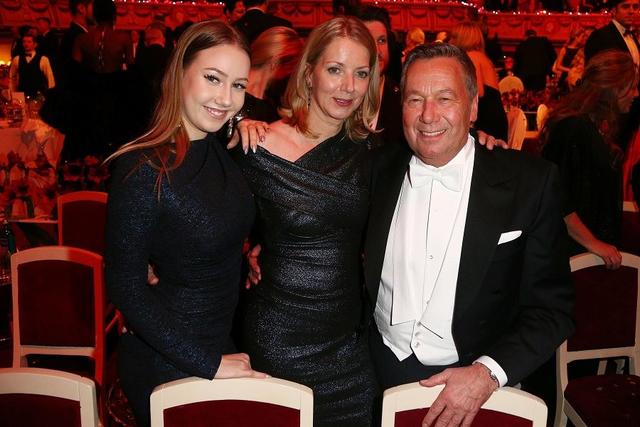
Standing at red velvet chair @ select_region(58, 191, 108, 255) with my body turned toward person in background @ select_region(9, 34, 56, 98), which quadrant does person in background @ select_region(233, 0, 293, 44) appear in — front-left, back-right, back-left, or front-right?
front-right

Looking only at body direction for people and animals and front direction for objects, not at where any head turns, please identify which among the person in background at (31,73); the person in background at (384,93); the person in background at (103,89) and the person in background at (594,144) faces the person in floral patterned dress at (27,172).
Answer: the person in background at (31,73)

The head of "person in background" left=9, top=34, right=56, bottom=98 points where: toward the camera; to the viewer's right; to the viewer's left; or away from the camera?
toward the camera

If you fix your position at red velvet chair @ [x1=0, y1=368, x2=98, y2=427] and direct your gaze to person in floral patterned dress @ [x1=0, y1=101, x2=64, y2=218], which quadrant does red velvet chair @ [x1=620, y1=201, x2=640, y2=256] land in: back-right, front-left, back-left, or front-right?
front-right

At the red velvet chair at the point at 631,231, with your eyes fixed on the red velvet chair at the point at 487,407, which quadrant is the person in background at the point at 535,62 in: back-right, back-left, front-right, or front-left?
back-right

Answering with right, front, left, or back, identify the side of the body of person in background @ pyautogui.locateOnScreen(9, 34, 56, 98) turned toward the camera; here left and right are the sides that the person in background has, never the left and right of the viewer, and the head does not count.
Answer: front

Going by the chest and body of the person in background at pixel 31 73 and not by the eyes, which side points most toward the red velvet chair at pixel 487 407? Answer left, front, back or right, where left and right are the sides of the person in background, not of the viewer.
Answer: front

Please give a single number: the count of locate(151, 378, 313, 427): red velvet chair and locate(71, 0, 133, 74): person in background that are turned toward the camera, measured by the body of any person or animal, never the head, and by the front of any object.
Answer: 1
